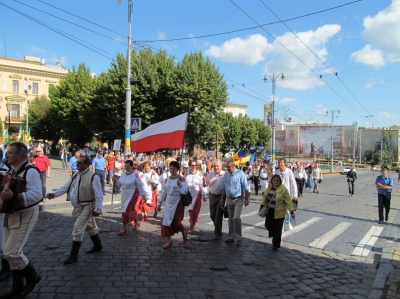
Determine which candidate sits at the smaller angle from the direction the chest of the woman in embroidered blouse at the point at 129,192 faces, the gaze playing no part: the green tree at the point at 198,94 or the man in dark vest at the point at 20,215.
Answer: the man in dark vest

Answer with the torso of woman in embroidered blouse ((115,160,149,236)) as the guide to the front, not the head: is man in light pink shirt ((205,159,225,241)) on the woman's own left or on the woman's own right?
on the woman's own left

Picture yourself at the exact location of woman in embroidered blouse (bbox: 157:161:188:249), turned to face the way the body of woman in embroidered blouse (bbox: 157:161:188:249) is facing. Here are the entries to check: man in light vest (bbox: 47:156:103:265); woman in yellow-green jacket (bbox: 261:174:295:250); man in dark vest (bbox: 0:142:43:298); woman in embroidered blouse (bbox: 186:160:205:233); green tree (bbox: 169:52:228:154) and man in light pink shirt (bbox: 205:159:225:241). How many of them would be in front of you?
2

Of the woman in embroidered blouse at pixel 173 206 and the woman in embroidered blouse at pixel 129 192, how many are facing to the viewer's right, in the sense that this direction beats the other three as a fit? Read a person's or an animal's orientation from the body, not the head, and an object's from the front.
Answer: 0

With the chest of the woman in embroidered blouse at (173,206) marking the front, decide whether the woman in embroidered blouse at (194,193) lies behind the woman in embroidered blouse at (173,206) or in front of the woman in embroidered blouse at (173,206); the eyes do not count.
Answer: behind

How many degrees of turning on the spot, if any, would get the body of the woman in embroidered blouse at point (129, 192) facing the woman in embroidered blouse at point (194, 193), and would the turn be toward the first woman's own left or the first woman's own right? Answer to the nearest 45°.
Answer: approximately 135° to the first woman's own left
